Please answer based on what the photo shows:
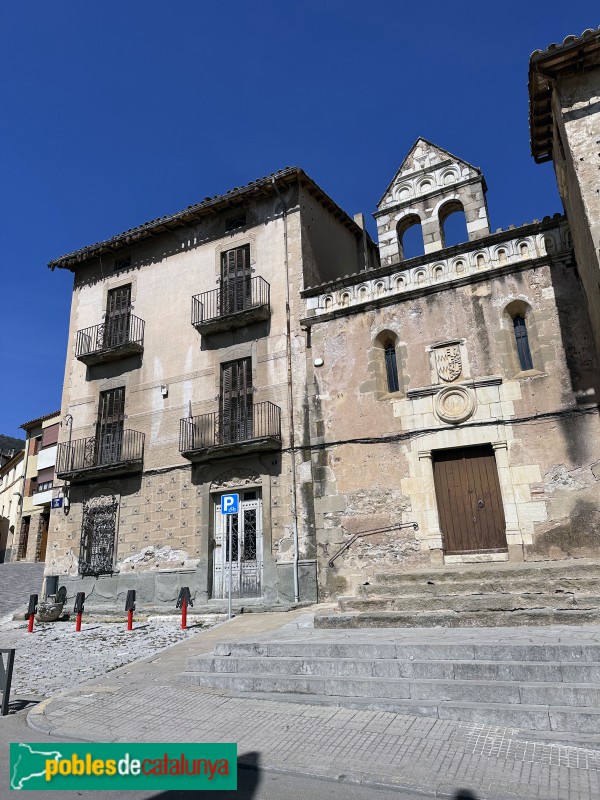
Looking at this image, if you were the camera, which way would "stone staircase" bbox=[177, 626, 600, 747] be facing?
facing the viewer

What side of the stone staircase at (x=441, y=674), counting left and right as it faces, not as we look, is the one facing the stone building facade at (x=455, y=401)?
back

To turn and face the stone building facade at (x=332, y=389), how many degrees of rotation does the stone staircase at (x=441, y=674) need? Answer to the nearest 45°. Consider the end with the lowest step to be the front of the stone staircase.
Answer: approximately 180°

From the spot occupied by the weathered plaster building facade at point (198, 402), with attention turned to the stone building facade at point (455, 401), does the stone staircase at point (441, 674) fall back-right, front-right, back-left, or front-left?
front-right

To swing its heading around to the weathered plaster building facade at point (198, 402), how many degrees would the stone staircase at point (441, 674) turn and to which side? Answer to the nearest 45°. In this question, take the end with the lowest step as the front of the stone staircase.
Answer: approximately 135° to its right
